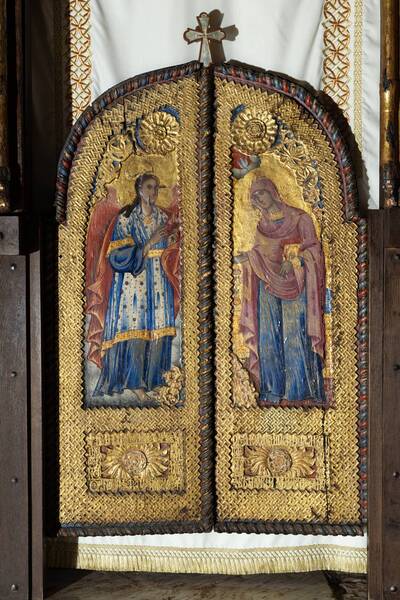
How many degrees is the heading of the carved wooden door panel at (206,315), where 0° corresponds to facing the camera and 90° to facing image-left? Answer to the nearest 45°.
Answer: approximately 0°
